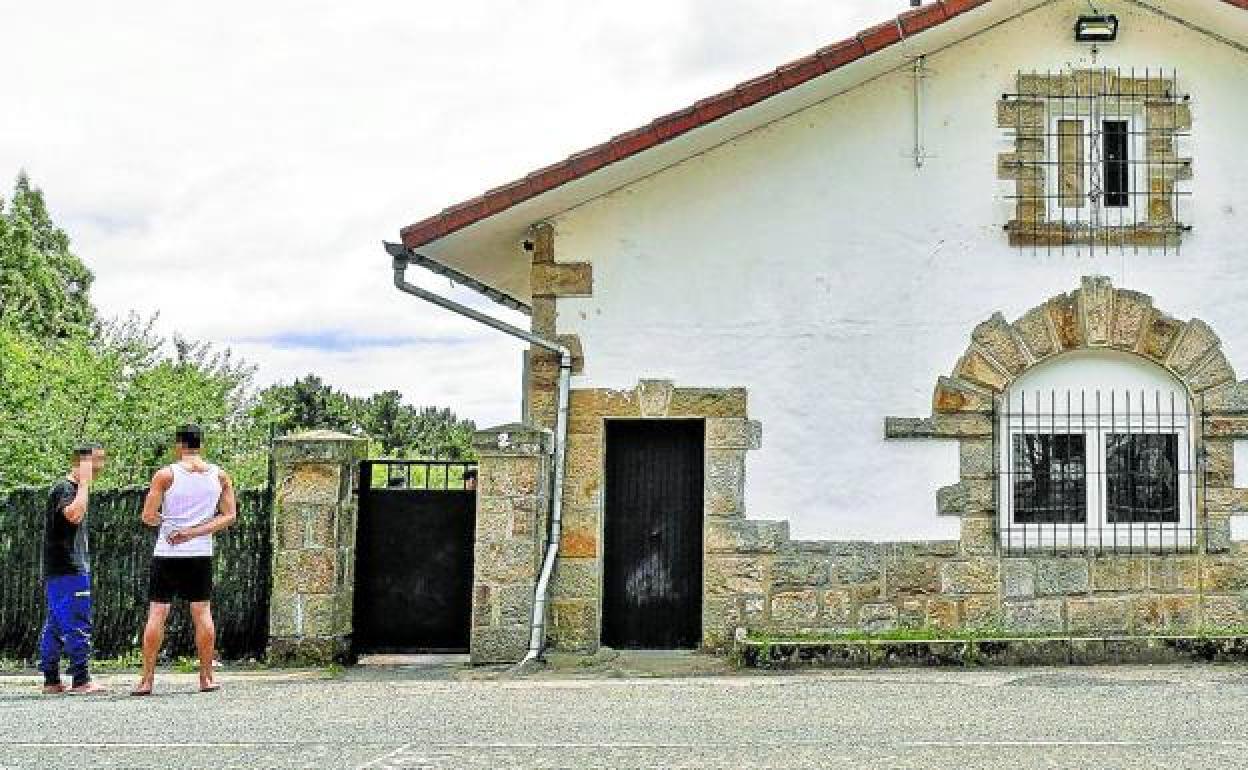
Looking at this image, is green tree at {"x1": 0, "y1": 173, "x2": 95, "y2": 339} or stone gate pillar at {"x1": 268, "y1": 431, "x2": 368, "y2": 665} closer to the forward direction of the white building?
the stone gate pillar

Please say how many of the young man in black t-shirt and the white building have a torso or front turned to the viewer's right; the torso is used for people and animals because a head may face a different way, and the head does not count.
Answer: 1

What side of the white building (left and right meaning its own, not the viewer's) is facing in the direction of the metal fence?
right

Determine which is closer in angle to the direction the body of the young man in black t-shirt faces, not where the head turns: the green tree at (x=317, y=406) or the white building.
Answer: the white building

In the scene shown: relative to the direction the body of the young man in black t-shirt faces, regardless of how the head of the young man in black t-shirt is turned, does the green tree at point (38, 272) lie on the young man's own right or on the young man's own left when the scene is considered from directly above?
on the young man's own left

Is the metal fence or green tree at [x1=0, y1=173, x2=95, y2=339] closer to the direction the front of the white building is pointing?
the metal fence

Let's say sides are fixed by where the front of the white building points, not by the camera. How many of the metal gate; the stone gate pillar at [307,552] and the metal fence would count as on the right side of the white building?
3

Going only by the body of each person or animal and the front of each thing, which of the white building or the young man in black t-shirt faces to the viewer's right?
the young man in black t-shirt

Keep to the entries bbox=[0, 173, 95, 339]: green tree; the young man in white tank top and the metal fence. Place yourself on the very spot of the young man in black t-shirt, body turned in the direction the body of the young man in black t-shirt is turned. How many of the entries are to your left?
2

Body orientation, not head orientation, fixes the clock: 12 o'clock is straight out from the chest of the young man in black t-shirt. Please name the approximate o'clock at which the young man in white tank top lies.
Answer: The young man in white tank top is roughly at 1 o'clock from the young man in black t-shirt.

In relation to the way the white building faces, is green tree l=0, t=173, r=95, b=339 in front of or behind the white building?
behind

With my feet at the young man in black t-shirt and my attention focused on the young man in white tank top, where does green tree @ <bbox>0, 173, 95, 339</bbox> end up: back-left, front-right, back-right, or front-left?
back-left

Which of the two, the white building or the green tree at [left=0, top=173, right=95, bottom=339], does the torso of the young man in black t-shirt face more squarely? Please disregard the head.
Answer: the white building

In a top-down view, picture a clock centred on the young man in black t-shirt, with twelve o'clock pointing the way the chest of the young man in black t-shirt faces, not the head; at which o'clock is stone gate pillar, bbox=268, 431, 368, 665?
The stone gate pillar is roughly at 11 o'clock from the young man in black t-shirt.

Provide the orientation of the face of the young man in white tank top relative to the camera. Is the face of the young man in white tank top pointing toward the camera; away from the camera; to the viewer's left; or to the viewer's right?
away from the camera

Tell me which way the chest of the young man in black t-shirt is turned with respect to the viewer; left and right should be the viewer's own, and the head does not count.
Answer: facing to the right of the viewer
